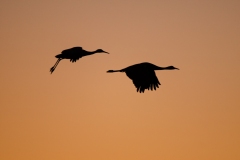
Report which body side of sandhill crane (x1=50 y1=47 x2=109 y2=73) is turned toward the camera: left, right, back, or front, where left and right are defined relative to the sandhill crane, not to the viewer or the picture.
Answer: right

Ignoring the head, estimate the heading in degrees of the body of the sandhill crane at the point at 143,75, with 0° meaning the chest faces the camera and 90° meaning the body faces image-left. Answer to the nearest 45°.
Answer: approximately 270°
